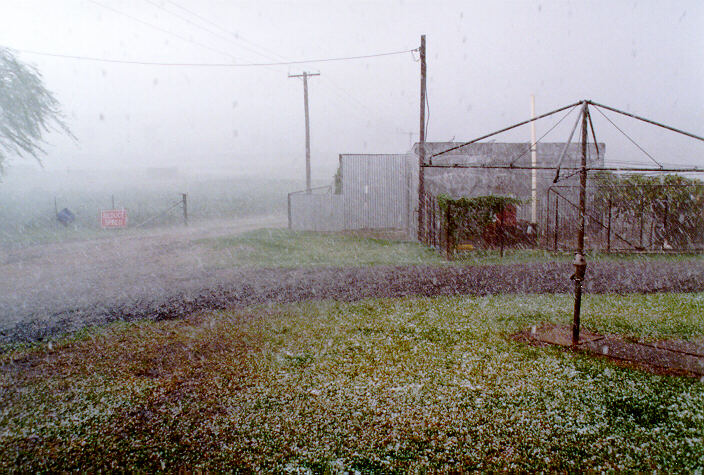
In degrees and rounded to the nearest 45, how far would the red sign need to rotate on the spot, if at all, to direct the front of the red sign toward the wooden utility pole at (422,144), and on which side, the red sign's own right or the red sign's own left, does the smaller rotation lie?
approximately 45° to the red sign's own left

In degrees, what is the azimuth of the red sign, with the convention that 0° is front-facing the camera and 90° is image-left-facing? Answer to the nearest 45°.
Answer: approximately 0°

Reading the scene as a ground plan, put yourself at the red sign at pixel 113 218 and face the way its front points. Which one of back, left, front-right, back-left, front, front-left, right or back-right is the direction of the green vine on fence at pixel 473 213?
front-left
